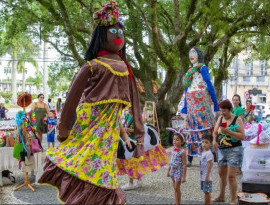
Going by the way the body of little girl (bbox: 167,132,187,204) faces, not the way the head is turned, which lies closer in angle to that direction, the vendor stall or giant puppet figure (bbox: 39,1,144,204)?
the giant puppet figure

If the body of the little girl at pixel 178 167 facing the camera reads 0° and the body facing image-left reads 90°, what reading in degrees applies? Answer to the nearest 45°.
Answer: approximately 45°

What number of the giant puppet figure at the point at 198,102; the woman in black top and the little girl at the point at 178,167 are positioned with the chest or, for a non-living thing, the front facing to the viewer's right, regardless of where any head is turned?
0

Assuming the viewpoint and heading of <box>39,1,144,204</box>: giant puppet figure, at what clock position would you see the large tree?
The large tree is roughly at 8 o'clock from the giant puppet figure.

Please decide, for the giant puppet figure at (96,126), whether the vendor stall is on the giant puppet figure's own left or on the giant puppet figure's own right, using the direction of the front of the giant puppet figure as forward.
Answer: on the giant puppet figure's own left

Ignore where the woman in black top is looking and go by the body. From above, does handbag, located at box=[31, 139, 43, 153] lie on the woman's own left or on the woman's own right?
on the woman's own right

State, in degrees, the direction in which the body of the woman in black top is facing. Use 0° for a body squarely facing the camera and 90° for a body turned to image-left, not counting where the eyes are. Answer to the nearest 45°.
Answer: approximately 45°

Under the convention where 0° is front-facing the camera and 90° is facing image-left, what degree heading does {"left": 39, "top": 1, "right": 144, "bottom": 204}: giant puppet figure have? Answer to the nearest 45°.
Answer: approximately 315°

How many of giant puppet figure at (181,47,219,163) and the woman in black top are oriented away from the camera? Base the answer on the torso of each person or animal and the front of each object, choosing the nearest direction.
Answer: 0

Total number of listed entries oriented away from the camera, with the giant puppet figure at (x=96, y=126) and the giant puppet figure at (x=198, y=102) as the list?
0

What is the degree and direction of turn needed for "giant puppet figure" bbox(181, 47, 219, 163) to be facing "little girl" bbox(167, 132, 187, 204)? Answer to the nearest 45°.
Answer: approximately 45° to its left

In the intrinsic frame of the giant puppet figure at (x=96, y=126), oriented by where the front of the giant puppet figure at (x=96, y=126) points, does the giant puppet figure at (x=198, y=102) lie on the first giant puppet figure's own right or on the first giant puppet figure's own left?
on the first giant puppet figure's own left
